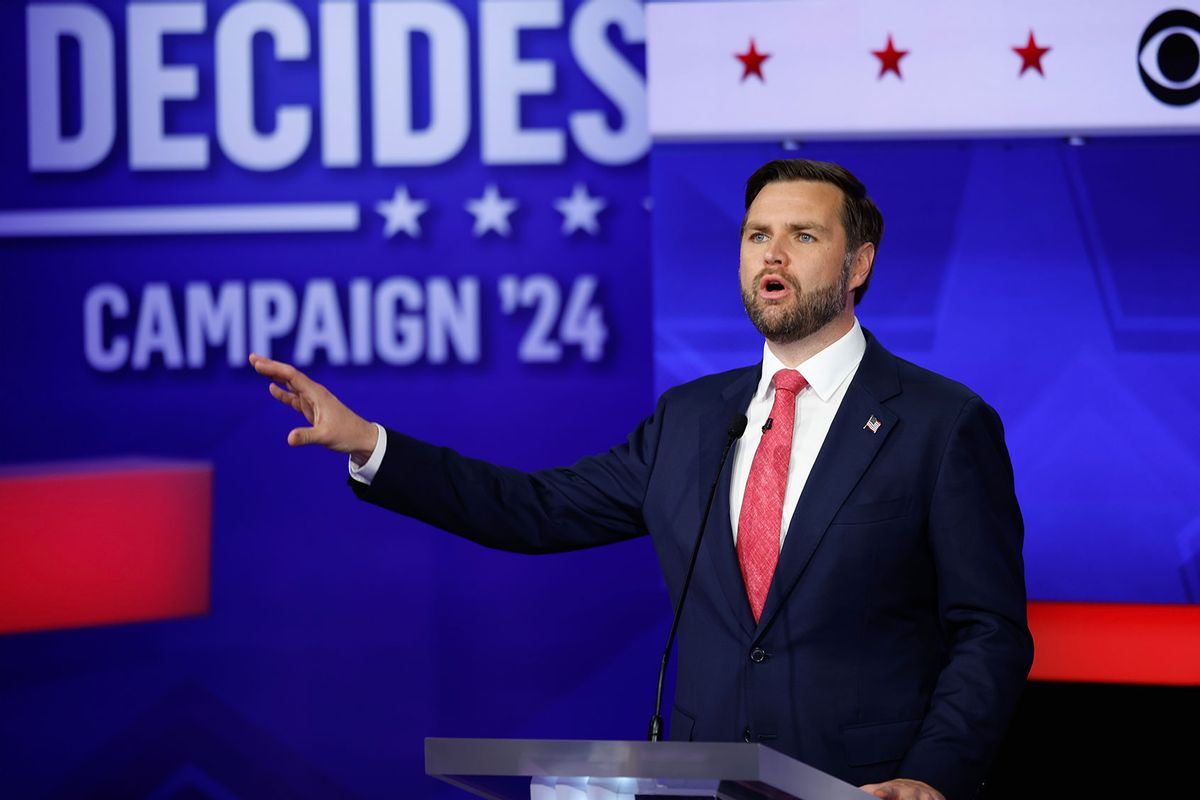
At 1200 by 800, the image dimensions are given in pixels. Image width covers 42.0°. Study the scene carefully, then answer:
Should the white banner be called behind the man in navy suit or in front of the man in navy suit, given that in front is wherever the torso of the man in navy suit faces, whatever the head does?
behind

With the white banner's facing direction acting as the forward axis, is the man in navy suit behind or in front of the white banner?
in front

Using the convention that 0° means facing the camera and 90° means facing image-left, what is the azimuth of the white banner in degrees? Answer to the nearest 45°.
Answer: approximately 0°

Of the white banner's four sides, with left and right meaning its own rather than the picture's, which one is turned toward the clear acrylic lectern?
front

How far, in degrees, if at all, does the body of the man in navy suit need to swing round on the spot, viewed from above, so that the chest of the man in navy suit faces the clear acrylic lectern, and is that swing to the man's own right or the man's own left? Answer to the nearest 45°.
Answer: approximately 45° to the man's own left

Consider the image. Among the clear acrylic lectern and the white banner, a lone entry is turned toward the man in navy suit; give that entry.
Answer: the white banner

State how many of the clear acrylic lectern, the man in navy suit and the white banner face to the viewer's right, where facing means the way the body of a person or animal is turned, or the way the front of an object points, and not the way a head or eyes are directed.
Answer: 0

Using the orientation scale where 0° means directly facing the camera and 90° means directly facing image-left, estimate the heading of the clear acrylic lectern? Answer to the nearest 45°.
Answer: approximately 45°

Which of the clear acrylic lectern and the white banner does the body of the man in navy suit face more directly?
the clear acrylic lectern

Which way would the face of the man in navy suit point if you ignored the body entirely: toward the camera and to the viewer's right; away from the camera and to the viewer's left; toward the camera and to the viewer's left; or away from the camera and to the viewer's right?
toward the camera and to the viewer's left

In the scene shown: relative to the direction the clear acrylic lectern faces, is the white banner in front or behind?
behind
